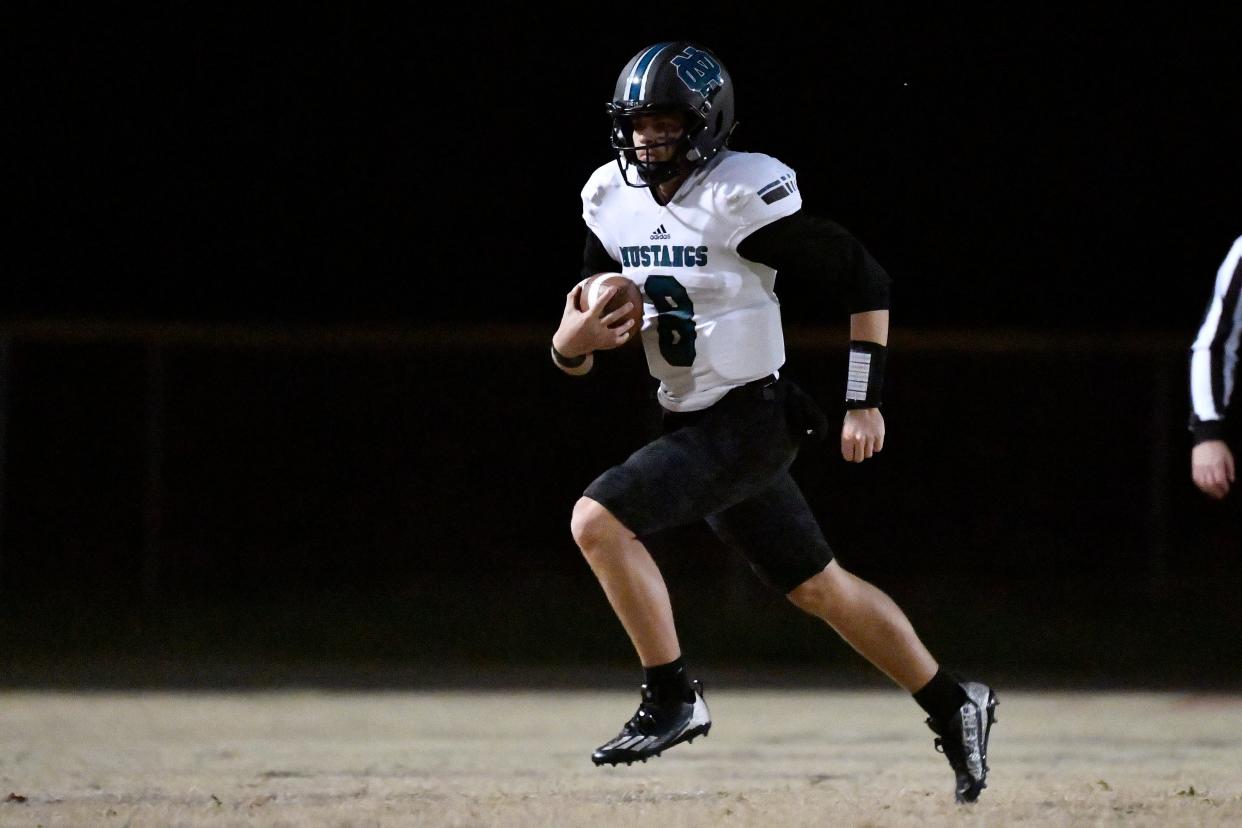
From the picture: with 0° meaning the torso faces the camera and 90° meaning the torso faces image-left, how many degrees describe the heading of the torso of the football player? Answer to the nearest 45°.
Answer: approximately 45°
